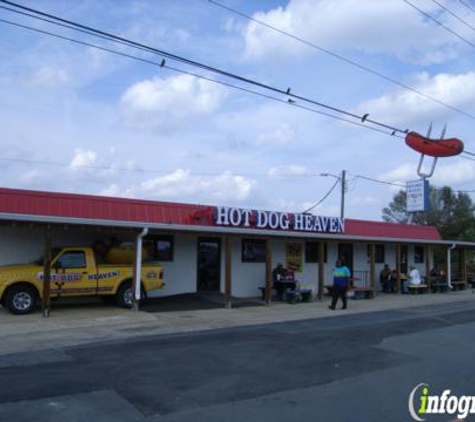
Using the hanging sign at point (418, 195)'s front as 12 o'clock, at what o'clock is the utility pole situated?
The utility pole is roughly at 3 o'clock from the hanging sign.

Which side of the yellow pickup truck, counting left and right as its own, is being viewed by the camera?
left

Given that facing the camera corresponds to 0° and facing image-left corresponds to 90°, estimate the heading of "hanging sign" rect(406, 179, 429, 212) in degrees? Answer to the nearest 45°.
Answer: approximately 45°

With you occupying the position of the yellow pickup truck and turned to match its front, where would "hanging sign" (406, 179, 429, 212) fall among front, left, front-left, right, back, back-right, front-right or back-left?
back-right

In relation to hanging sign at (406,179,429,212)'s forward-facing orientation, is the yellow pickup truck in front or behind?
in front

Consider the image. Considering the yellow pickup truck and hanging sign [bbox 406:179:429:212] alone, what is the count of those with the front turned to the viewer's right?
0
